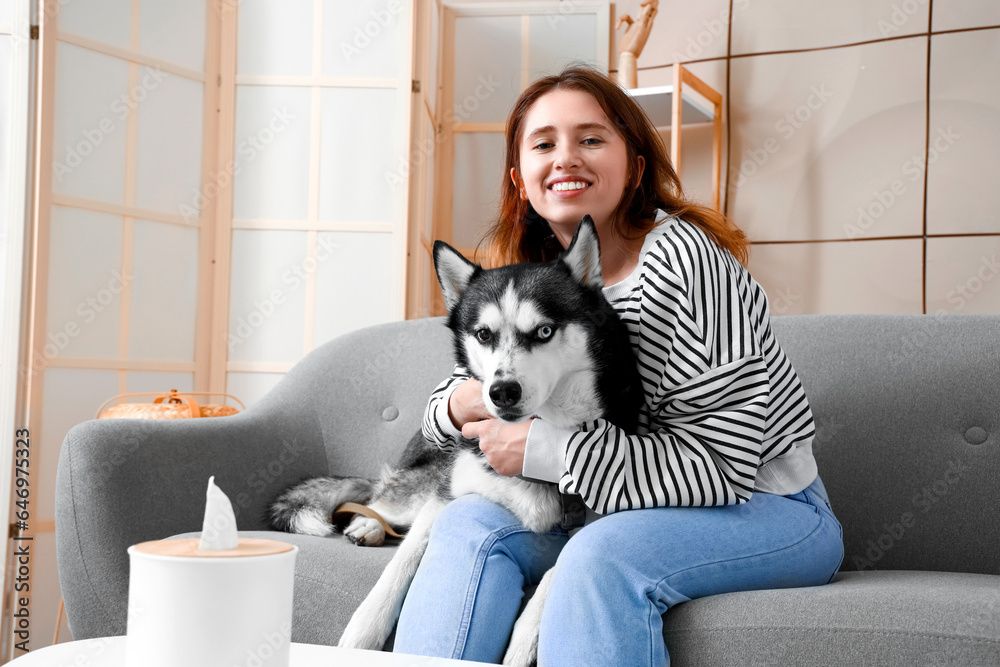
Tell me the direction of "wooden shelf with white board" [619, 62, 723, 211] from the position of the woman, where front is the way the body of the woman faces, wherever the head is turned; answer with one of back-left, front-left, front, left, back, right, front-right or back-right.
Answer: back-right

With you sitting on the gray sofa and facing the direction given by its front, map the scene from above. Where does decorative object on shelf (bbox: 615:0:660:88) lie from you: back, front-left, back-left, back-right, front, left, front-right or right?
back

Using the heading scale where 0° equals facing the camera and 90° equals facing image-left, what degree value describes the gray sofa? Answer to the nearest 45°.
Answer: approximately 0°

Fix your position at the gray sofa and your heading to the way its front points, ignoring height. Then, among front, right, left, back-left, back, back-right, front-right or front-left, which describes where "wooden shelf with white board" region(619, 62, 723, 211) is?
back

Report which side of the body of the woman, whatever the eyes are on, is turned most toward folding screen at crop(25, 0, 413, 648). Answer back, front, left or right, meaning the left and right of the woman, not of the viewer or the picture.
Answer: right

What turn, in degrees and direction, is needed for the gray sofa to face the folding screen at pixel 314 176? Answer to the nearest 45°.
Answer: approximately 135° to its right

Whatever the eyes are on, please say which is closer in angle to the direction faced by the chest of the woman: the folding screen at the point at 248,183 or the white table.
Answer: the white table
